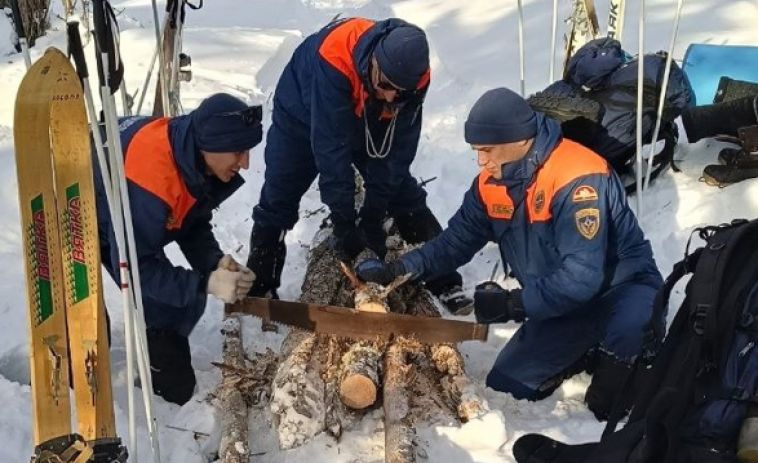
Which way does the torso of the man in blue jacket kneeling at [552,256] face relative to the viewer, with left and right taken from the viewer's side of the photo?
facing the viewer and to the left of the viewer

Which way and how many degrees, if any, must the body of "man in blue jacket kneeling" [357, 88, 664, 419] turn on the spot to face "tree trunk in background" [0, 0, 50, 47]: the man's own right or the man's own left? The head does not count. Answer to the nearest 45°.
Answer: approximately 90° to the man's own right

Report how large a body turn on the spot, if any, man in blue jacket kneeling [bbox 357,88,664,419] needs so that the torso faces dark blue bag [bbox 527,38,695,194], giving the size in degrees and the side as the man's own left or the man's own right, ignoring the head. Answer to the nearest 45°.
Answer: approximately 135° to the man's own right

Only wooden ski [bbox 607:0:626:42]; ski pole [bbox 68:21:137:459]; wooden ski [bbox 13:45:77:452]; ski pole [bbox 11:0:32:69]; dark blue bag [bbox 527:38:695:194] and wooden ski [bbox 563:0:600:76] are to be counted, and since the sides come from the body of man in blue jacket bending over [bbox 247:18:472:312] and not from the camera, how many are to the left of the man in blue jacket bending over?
3

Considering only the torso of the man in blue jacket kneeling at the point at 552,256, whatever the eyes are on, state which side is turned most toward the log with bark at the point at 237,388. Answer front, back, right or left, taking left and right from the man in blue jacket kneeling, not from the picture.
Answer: front

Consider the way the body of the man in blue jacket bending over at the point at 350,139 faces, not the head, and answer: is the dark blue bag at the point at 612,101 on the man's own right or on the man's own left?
on the man's own left

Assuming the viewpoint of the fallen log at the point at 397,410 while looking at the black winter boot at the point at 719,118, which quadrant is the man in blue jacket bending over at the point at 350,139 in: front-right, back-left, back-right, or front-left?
front-left

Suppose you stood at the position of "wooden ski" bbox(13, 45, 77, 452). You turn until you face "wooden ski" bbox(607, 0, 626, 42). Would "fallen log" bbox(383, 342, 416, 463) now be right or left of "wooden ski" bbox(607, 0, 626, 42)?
right

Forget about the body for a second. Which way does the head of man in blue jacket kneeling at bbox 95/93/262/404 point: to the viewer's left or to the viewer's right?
to the viewer's right

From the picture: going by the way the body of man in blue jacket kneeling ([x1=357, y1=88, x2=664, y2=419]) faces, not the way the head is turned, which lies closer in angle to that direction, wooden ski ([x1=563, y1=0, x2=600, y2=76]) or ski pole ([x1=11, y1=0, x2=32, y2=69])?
the ski pole

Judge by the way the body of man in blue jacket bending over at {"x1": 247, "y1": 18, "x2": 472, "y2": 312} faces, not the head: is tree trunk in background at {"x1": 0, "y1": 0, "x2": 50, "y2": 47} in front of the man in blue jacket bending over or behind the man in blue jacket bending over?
behind
